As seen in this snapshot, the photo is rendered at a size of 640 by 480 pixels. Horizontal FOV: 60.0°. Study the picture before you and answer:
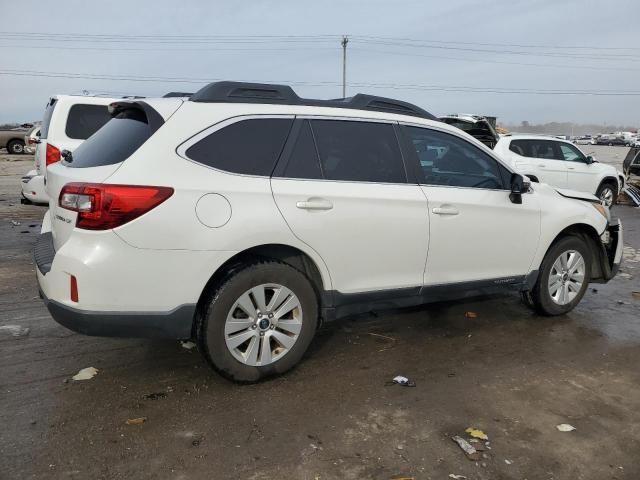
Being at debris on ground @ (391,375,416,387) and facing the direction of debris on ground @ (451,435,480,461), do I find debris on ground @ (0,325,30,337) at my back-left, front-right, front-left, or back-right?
back-right

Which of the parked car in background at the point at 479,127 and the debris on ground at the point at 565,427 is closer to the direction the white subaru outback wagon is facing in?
the parked car in background

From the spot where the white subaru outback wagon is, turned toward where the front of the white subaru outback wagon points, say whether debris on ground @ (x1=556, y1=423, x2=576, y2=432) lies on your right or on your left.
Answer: on your right

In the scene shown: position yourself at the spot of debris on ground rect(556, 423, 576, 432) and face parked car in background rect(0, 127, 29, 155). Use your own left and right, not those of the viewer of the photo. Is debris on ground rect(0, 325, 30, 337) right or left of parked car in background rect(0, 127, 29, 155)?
left

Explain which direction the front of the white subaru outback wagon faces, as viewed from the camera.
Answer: facing away from the viewer and to the right of the viewer

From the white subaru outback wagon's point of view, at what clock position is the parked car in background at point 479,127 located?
The parked car in background is roughly at 11 o'clock from the white subaru outback wagon.

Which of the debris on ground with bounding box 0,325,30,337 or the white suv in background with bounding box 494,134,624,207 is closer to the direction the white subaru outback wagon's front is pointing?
the white suv in background

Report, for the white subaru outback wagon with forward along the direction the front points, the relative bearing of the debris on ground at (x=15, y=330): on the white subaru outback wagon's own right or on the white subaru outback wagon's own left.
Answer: on the white subaru outback wagon's own left

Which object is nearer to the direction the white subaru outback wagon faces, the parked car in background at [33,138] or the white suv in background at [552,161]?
the white suv in background
